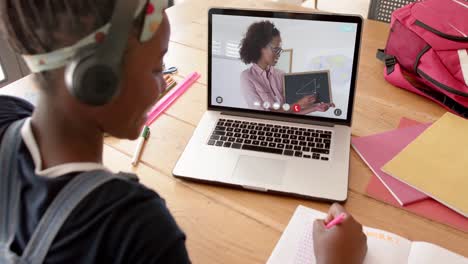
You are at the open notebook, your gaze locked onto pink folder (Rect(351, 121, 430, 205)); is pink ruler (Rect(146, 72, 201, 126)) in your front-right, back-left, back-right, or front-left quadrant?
front-left

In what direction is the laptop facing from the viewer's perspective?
toward the camera

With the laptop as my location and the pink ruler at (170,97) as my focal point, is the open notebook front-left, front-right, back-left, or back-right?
back-left

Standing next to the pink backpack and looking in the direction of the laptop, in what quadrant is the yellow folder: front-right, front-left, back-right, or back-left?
front-left
